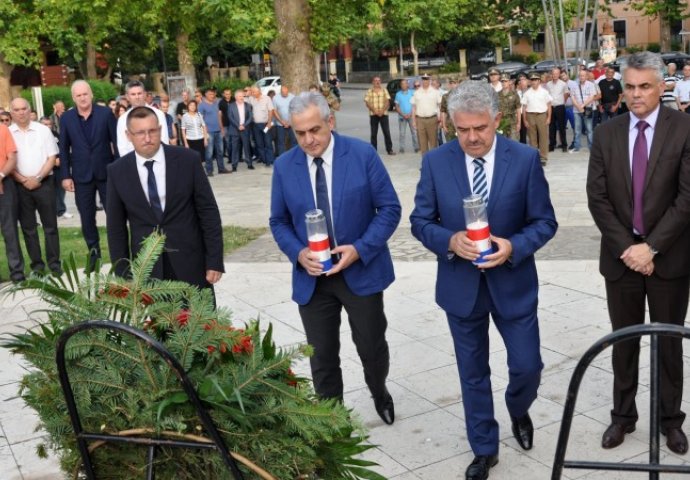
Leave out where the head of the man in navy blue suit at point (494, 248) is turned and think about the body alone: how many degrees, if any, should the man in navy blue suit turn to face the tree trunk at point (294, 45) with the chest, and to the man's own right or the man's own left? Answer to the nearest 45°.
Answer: approximately 180°

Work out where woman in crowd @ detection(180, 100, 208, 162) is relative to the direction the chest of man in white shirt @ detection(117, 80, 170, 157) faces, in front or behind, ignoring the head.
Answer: behind

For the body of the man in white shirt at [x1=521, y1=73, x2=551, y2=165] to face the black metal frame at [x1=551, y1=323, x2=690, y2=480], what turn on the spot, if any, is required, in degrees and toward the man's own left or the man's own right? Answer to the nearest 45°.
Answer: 0° — they already face it

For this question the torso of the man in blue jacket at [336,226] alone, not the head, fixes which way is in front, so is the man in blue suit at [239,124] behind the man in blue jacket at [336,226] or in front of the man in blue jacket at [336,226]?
behind

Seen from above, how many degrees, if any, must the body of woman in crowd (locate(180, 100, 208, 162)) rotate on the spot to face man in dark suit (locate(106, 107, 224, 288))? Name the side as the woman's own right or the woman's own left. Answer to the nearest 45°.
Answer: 0° — they already face them

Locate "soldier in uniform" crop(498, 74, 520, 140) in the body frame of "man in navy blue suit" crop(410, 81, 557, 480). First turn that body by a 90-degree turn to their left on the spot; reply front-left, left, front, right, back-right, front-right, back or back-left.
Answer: left

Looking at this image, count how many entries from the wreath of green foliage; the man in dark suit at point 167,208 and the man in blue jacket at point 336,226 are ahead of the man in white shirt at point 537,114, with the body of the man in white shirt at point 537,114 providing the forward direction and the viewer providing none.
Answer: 3

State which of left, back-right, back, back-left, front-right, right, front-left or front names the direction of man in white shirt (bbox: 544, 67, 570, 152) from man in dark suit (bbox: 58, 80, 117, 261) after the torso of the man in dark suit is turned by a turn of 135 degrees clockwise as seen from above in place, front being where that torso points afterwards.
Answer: right

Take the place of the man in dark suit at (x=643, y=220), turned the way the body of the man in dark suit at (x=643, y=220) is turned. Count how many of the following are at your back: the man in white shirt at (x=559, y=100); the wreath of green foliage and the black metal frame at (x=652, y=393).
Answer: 1
